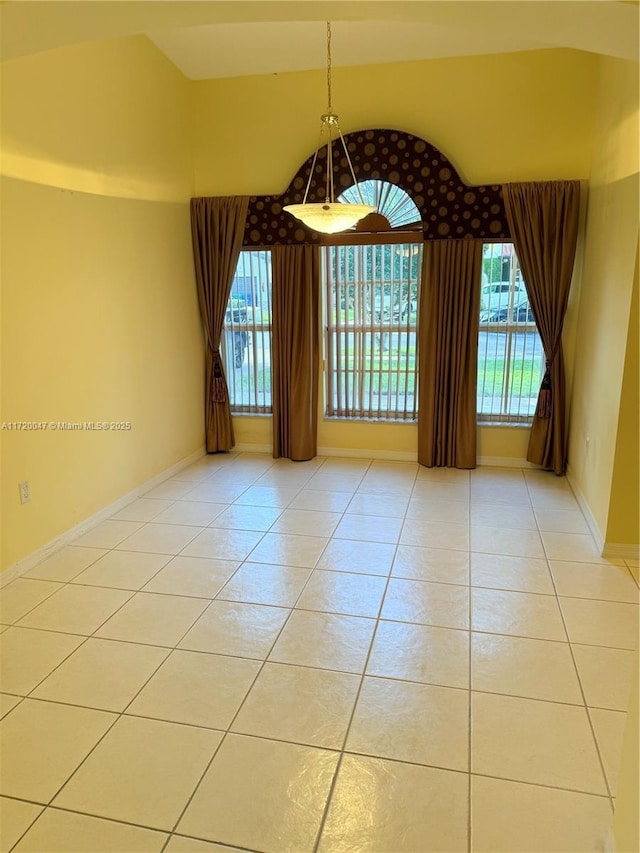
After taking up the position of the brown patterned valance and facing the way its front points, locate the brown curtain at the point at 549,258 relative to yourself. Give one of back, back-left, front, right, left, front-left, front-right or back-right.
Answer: left

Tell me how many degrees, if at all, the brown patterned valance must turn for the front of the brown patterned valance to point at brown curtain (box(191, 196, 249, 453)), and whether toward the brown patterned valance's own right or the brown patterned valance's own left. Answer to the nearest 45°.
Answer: approximately 90° to the brown patterned valance's own right

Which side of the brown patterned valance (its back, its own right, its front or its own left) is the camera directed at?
front

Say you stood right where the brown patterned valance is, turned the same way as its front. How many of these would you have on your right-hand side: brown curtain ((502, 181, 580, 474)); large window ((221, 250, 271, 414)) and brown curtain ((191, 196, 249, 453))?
2
